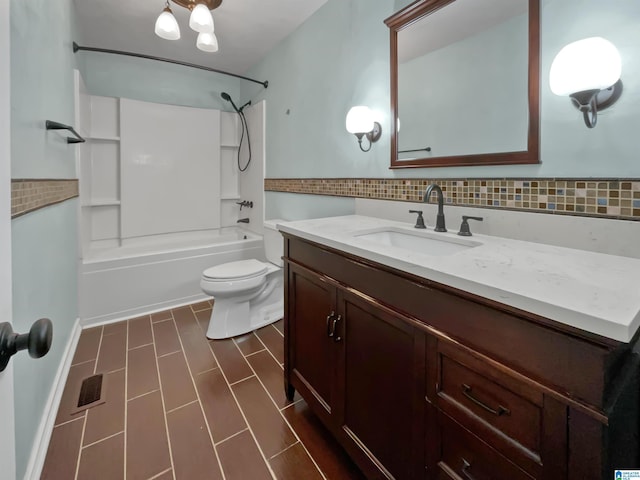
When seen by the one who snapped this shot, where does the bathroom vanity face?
facing the viewer and to the left of the viewer

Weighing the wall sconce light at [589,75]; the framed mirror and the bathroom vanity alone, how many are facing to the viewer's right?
0

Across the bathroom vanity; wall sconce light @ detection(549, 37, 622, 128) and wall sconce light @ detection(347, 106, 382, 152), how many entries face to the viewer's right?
0

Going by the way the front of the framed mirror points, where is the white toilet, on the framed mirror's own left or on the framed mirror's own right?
on the framed mirror's own right
